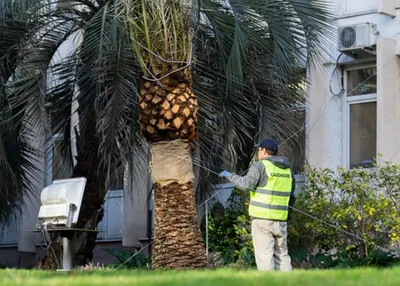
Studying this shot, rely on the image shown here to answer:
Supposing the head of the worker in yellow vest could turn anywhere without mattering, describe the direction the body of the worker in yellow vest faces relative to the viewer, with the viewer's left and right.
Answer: facing away from the viewer and to the left of the viewer

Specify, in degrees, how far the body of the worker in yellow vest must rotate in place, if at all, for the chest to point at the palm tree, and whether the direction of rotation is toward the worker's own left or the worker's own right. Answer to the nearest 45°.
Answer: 0° — they already face it
